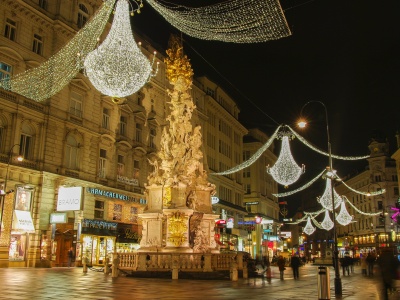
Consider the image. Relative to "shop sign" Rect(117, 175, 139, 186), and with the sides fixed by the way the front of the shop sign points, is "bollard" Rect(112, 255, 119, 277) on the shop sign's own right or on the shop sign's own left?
on the shop sign's own right

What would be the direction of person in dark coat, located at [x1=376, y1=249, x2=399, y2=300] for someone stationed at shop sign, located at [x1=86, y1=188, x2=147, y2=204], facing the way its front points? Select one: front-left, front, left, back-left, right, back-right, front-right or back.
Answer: front-right

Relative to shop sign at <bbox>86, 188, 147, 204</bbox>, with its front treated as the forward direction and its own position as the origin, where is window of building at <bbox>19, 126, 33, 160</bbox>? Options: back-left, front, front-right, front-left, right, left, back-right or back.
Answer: right

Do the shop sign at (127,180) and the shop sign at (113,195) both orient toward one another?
no

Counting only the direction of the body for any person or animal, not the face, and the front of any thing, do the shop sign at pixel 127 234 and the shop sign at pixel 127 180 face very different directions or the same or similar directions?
same or similar directions

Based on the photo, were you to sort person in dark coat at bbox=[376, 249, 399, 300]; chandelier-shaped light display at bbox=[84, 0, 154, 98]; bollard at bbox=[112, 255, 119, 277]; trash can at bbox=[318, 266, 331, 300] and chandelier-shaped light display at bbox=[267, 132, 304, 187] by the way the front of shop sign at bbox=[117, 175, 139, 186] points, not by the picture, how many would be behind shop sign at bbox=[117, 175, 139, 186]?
0

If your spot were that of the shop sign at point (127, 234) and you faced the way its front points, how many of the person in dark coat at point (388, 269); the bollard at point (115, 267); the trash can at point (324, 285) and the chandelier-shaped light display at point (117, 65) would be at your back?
0

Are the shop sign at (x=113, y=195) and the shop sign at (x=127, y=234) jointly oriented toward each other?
no

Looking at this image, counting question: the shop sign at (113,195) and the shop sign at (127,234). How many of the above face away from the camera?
0

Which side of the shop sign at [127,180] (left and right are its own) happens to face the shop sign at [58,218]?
right

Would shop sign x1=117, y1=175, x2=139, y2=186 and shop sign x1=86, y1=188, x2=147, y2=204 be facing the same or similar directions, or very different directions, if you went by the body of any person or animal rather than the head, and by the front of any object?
same or similar directions

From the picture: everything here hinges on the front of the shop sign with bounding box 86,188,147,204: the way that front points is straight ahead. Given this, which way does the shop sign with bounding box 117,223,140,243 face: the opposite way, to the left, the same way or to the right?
the same way

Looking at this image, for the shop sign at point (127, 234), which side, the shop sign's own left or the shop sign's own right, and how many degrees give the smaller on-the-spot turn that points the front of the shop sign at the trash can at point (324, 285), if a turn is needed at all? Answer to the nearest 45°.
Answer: approximately 45° to the shop sign's own right

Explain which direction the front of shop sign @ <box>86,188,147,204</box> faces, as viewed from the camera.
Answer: facing the viewer and to the right of the viewer

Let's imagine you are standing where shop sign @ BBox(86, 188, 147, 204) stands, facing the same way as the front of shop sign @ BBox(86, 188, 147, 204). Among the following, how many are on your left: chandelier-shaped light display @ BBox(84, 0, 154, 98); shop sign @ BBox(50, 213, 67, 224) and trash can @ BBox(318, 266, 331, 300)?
0
